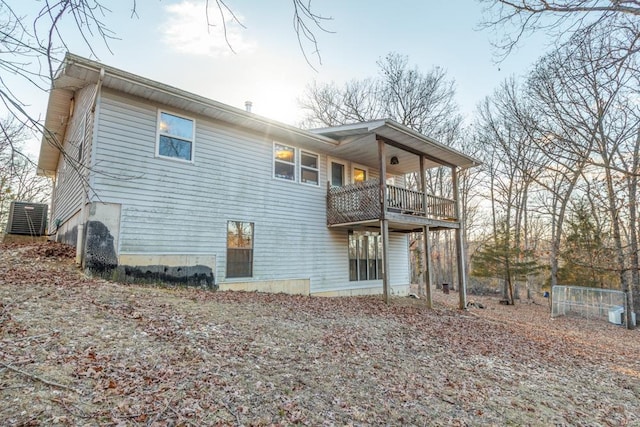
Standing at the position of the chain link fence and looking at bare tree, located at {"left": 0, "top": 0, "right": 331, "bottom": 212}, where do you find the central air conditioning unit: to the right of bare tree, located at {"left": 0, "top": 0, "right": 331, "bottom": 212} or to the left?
right

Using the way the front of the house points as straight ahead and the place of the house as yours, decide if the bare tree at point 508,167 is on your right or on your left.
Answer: on your right

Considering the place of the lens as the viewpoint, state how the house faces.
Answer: facing away from the viewer and to the left of the viewer

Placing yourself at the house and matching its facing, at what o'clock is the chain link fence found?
The chain link fence is roughly at 4 o'clock from the house.
